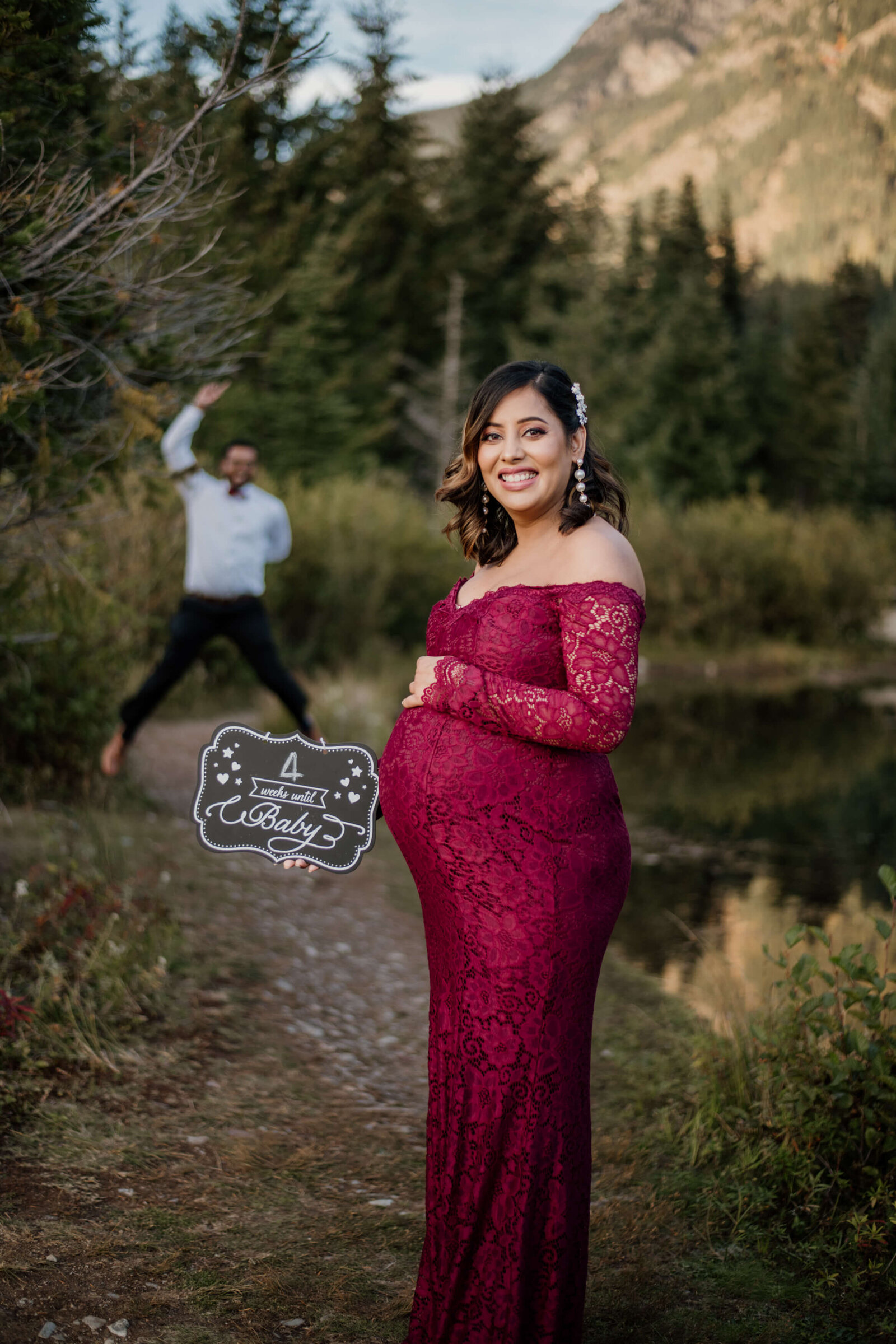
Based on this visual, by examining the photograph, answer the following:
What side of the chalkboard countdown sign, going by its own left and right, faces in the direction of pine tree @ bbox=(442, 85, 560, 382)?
back

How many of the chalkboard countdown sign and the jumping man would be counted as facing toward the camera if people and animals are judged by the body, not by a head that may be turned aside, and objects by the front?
2

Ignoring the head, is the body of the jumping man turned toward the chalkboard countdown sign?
yes

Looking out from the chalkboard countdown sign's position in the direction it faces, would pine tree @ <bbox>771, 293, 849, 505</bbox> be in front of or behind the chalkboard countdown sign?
behind

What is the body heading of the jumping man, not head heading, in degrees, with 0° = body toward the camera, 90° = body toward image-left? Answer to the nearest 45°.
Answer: approximately 0°

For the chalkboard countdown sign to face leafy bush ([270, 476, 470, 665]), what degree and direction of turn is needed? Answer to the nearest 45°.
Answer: approximately 180°

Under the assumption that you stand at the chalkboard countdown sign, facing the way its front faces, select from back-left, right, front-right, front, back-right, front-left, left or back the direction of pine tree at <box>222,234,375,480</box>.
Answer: back
